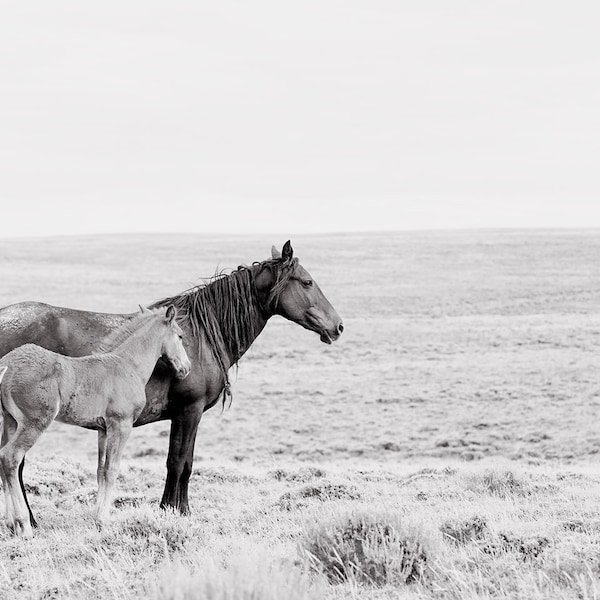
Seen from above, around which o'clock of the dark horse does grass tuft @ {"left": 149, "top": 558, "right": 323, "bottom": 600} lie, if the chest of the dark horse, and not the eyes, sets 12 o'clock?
The grass tuft is roughly at 3 o'clock from the dark horse.

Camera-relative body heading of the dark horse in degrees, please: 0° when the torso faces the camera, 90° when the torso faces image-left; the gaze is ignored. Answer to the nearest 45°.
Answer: approximately 270°

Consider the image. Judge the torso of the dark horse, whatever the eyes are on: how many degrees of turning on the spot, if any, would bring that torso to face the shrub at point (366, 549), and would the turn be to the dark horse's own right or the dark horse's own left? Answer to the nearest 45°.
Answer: approximately 90° to the dark horse's own right

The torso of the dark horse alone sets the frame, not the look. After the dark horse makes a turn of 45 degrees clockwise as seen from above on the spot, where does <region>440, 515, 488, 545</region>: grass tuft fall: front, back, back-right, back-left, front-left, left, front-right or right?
front
